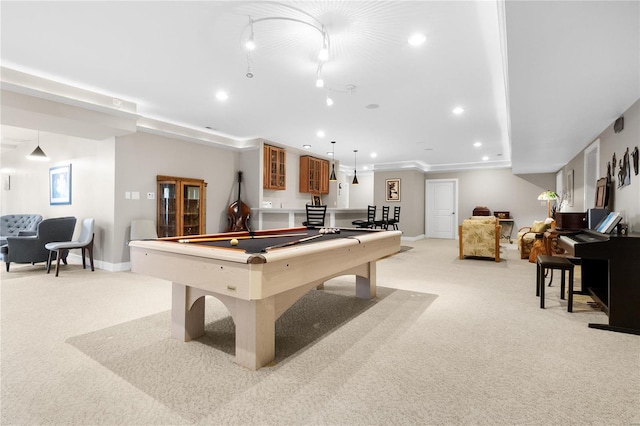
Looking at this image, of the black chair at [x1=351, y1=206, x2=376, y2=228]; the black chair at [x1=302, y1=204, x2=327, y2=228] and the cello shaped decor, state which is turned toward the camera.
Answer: the cello shaped decor

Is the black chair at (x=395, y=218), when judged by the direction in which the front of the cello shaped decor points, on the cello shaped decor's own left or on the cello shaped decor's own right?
on the cello shaped decor's own left

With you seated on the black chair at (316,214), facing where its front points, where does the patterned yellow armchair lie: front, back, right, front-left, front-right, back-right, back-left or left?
right

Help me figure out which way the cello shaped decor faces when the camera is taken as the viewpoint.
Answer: facing the viewer

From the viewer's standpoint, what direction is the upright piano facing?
to the viewer's left

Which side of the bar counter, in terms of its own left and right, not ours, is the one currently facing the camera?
front

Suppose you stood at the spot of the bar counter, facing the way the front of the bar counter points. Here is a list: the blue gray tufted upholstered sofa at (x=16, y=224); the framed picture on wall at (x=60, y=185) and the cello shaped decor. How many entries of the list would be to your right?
3

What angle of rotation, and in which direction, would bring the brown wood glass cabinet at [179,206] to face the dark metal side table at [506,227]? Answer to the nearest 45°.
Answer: approximately 45° to its left

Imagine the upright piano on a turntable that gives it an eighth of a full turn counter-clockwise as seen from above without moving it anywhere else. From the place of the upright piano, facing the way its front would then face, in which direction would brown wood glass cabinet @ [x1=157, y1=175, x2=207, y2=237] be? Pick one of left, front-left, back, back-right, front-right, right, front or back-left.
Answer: front-right

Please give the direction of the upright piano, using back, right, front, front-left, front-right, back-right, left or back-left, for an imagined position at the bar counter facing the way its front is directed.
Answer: front-left
